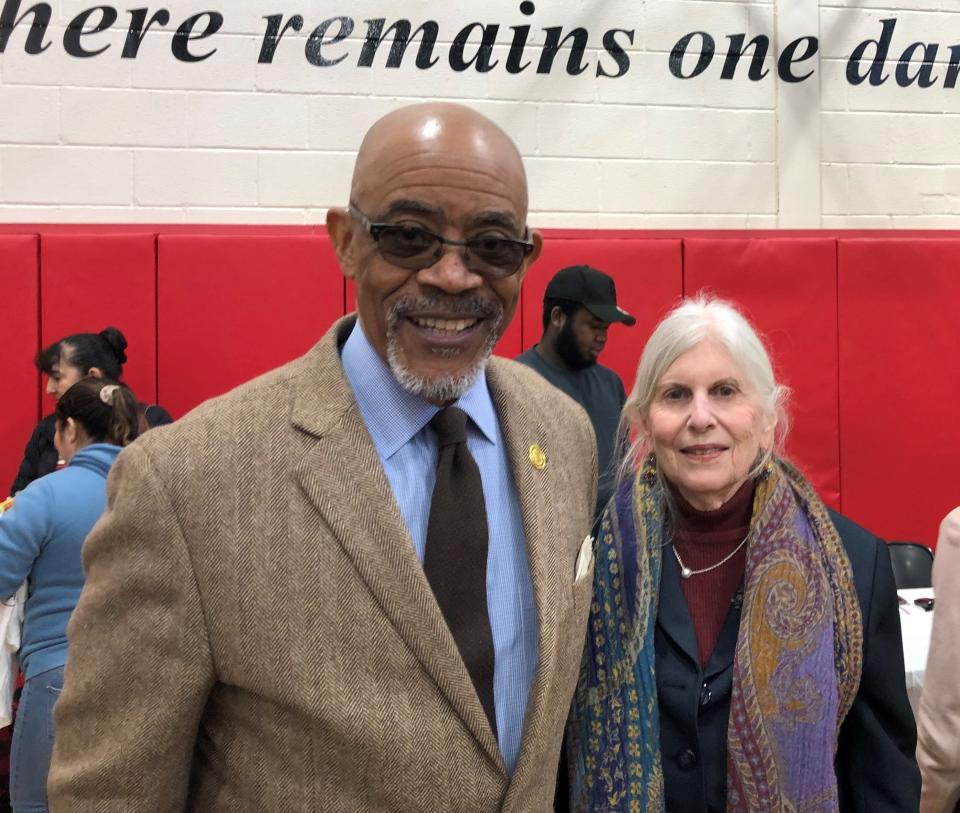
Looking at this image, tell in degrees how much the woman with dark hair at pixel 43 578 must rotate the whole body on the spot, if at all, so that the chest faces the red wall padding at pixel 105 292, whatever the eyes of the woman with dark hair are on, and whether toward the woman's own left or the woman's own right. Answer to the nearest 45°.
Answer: approximately 45° to the woman's own right

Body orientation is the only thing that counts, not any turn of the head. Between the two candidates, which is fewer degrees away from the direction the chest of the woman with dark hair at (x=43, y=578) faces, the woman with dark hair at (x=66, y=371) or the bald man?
the woman with dark hair

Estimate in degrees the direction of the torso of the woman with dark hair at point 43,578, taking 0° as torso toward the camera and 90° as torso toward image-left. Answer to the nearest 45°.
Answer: approximately 135°

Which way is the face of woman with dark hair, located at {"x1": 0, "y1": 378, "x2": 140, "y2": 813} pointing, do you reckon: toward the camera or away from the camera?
away from the camera

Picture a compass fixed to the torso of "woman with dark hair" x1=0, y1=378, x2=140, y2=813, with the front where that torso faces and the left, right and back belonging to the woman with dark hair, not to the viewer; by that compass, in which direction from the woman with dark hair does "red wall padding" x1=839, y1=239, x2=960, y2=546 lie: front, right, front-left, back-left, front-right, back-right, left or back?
back-right

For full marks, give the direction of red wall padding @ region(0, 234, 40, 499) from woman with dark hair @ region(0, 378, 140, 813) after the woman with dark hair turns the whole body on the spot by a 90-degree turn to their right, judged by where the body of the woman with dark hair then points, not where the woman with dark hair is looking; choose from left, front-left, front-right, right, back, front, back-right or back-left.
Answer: front-left

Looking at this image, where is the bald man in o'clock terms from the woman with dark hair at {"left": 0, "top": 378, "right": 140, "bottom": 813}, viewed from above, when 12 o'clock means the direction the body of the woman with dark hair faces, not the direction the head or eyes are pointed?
The bald man is roughly at 7 o'clock from the woman with dark hair.

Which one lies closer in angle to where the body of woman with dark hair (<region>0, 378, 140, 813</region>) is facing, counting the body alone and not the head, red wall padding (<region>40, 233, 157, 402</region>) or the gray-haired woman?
the red wall padding

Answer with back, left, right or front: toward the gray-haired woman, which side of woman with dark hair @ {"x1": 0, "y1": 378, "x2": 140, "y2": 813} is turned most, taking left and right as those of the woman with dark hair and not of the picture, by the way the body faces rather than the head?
back

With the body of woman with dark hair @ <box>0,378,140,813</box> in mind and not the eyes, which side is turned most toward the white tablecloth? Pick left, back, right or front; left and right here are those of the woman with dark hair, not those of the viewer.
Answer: back

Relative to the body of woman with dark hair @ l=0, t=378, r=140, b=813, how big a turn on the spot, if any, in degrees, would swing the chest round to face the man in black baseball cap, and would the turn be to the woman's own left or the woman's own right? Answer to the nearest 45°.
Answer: approximately 135° to the woman's own right

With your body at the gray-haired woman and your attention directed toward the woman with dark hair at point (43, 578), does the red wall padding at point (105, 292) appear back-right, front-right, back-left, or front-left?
front-right
